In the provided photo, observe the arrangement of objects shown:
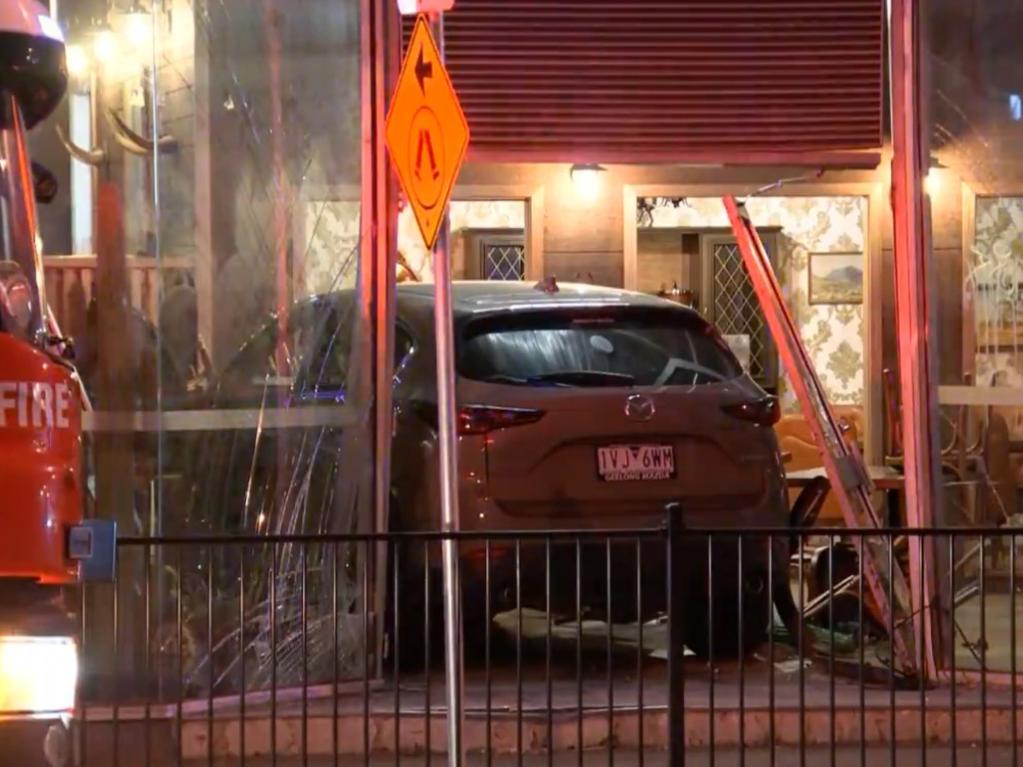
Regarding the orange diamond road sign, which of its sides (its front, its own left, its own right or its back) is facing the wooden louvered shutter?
back

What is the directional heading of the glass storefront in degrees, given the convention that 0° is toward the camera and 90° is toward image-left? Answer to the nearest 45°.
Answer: approximately 0°

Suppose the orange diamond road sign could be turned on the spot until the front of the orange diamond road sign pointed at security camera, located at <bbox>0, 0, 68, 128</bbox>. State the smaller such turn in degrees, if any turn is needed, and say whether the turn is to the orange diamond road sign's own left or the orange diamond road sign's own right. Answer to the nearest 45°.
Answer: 0° — it already faces it

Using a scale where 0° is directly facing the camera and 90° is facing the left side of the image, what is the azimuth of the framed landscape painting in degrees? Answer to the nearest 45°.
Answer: approximately 0°

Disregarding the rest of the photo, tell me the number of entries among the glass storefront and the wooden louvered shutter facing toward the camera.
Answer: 2

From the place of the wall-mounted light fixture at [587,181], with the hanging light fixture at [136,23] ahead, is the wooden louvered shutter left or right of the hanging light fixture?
left

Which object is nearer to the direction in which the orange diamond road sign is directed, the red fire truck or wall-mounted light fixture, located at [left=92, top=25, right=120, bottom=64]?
the red fire truck

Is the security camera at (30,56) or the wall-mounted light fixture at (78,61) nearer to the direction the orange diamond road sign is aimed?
the security camera
